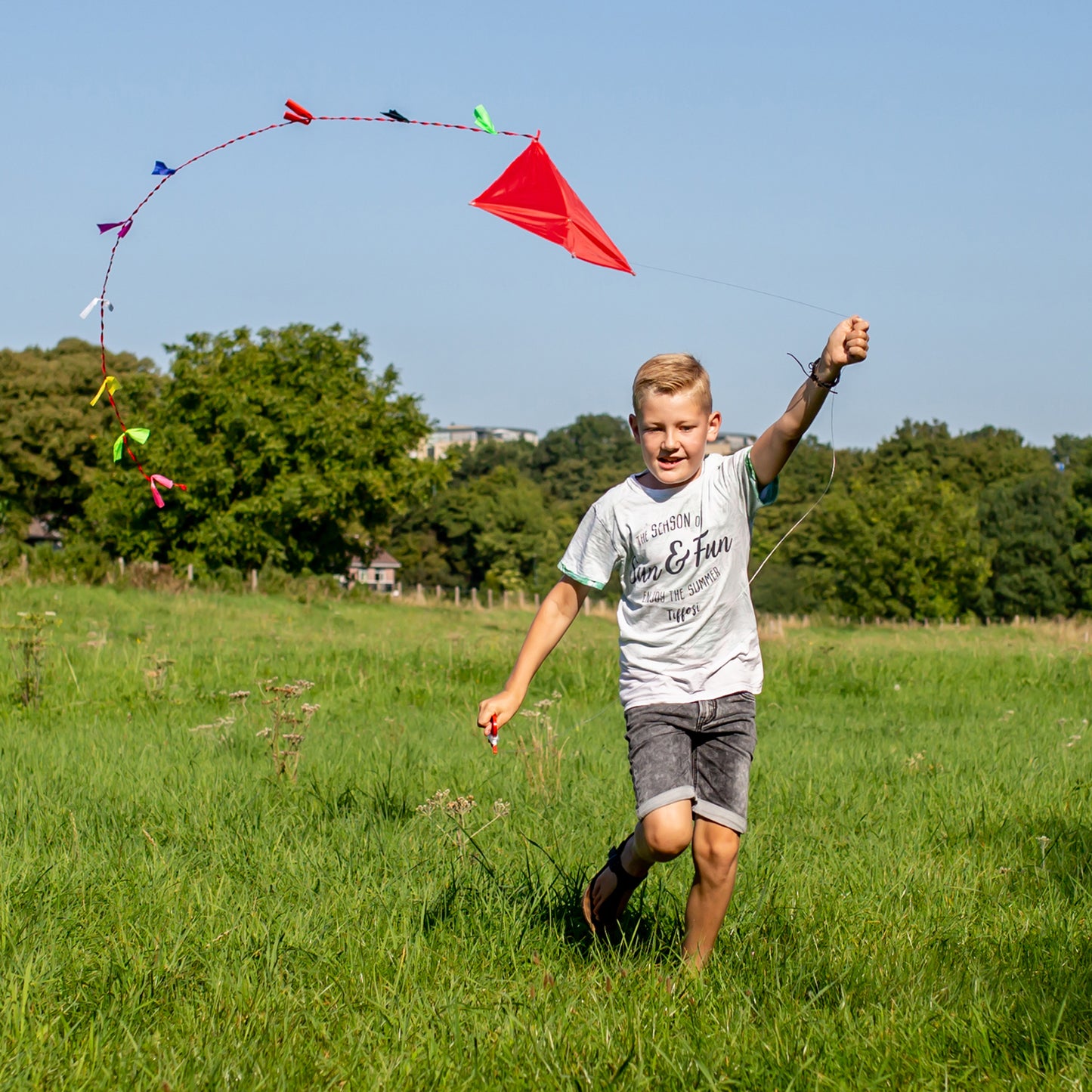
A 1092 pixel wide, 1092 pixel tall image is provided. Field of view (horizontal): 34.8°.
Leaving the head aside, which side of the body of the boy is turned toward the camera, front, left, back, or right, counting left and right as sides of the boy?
front

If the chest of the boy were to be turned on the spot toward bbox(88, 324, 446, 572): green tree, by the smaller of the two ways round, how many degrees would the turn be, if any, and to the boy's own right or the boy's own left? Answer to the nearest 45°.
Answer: approximately 180°
